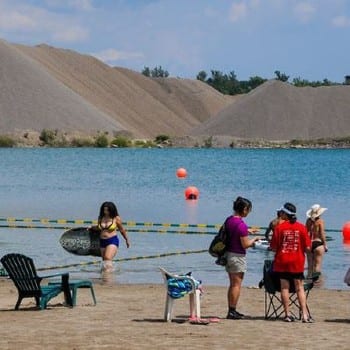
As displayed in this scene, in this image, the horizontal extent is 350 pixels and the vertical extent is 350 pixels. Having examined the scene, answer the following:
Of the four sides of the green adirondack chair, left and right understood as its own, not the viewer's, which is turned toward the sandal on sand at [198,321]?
right

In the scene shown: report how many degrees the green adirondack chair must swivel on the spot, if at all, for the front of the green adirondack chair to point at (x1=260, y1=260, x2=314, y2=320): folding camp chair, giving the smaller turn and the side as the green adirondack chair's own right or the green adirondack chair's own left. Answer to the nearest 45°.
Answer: approximately 45° to the green adirondack chair's own right

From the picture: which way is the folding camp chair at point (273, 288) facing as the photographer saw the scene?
facing away from the viewer and to the right of the viewer

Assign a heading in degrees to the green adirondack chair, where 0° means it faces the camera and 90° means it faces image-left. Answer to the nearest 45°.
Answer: approximately 225°

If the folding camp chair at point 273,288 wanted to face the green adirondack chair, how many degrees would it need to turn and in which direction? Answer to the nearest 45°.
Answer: approximately 135° to its left
